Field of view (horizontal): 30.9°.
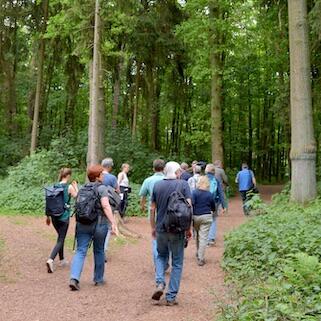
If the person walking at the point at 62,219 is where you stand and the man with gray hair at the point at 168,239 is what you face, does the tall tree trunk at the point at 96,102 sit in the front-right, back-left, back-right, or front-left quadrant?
back-left

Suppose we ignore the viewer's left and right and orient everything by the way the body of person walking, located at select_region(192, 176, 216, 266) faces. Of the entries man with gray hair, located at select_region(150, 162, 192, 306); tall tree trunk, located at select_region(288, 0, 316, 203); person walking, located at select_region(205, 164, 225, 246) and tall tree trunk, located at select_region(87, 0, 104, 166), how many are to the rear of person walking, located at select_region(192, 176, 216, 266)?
1

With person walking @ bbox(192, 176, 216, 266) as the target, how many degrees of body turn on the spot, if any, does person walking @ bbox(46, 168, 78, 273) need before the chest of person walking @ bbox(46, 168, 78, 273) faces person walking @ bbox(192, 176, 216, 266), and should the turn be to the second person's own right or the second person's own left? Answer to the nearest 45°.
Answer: approximately 45° to the second person's own right

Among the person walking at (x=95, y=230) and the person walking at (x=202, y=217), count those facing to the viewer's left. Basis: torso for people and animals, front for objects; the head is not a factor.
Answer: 0

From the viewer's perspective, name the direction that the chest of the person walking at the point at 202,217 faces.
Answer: away from the camera

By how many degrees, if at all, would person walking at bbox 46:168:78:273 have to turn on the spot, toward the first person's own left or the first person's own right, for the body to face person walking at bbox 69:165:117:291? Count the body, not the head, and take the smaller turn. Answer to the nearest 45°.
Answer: approximately 135° to the first person's own right

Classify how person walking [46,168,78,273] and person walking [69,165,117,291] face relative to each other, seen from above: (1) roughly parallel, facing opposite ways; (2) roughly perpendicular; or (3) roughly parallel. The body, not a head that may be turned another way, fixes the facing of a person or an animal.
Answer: roughly parallel

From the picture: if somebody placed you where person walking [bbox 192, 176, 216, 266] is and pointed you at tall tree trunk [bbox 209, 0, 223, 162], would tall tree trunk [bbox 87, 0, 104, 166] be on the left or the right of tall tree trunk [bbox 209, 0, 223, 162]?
left

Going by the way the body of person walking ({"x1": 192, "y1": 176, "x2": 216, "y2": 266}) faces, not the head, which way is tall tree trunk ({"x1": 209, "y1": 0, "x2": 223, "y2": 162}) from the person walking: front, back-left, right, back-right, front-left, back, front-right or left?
front

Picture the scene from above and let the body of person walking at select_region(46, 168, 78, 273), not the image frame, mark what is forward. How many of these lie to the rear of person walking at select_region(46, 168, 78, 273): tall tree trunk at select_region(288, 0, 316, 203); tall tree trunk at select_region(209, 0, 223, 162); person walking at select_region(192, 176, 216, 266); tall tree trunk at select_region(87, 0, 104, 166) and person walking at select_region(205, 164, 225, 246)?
0

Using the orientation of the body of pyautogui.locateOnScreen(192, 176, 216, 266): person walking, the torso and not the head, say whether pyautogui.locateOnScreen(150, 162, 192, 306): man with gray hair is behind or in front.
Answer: behind

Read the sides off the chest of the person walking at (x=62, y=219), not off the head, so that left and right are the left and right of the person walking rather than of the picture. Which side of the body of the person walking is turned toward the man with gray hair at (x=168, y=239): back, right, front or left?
right

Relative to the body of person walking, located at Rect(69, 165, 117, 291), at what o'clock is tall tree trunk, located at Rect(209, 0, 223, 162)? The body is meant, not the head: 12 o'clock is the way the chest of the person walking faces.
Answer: The tall tree trunk is roughly at 11 o'clock from the person walking.

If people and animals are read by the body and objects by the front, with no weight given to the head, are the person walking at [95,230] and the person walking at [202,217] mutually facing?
no

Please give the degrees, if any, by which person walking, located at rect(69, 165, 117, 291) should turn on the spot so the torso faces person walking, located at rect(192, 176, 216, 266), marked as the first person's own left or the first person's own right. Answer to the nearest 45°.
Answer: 0° — they already face them

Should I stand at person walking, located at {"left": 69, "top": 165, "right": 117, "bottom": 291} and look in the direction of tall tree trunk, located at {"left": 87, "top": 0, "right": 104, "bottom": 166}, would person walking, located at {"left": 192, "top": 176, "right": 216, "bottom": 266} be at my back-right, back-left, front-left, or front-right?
front-right

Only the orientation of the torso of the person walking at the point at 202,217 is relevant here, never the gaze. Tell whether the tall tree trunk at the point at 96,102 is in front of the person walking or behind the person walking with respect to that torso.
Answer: in front

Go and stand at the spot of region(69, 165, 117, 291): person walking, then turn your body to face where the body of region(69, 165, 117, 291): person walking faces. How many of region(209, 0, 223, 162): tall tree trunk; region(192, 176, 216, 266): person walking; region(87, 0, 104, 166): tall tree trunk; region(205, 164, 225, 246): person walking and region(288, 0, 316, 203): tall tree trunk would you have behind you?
0

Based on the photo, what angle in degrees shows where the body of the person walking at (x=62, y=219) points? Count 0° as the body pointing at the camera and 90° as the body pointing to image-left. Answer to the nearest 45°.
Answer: approximately 225°

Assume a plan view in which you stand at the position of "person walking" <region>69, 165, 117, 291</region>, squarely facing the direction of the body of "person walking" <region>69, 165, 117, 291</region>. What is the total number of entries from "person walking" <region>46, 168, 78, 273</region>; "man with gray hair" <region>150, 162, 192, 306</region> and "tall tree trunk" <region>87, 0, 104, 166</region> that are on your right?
1

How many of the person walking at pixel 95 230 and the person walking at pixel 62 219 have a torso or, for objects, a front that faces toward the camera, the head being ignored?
0

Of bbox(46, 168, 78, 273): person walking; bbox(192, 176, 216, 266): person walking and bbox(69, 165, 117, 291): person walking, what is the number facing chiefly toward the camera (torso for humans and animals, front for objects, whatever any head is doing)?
0
